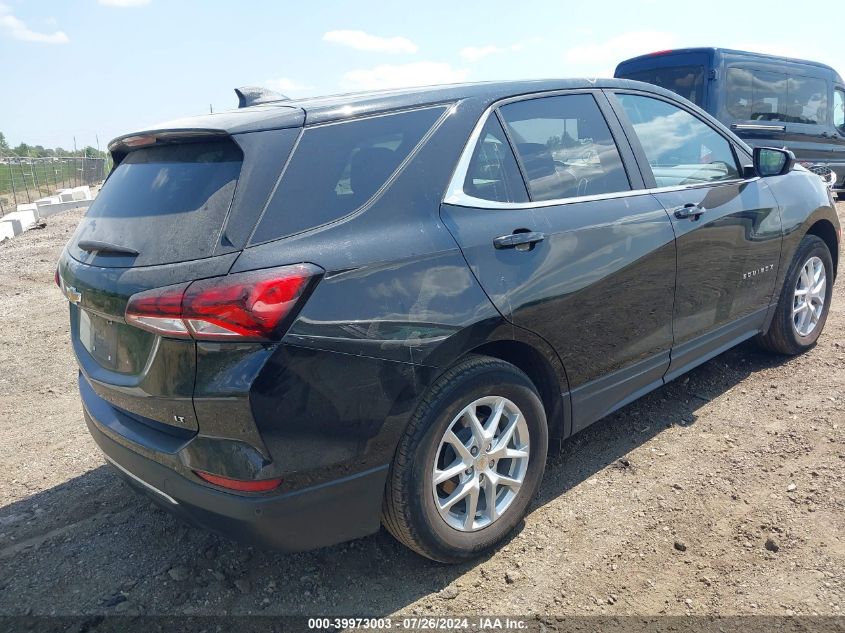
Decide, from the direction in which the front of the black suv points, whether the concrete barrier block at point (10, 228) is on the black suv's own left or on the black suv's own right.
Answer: on the black suv's own left

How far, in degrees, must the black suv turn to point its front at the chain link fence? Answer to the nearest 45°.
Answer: approximately 90° to its left

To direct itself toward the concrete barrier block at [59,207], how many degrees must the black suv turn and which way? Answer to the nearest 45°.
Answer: approximately 90° to its left

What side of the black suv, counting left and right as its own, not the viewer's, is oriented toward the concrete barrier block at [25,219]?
left

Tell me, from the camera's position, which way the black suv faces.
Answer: facing away from the viewer and to the right of the viewer
